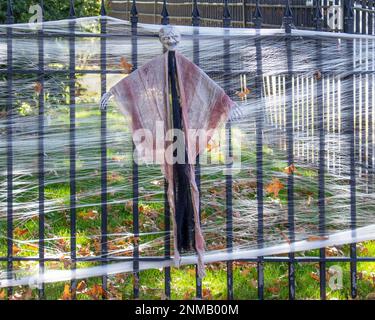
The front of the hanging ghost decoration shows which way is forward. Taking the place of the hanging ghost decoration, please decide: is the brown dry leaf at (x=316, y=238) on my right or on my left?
on my left

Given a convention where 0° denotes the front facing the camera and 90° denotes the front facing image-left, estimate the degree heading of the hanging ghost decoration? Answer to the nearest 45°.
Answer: approximately 0°

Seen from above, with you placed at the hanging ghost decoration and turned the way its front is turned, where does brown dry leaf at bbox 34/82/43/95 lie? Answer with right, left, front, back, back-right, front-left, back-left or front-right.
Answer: right
